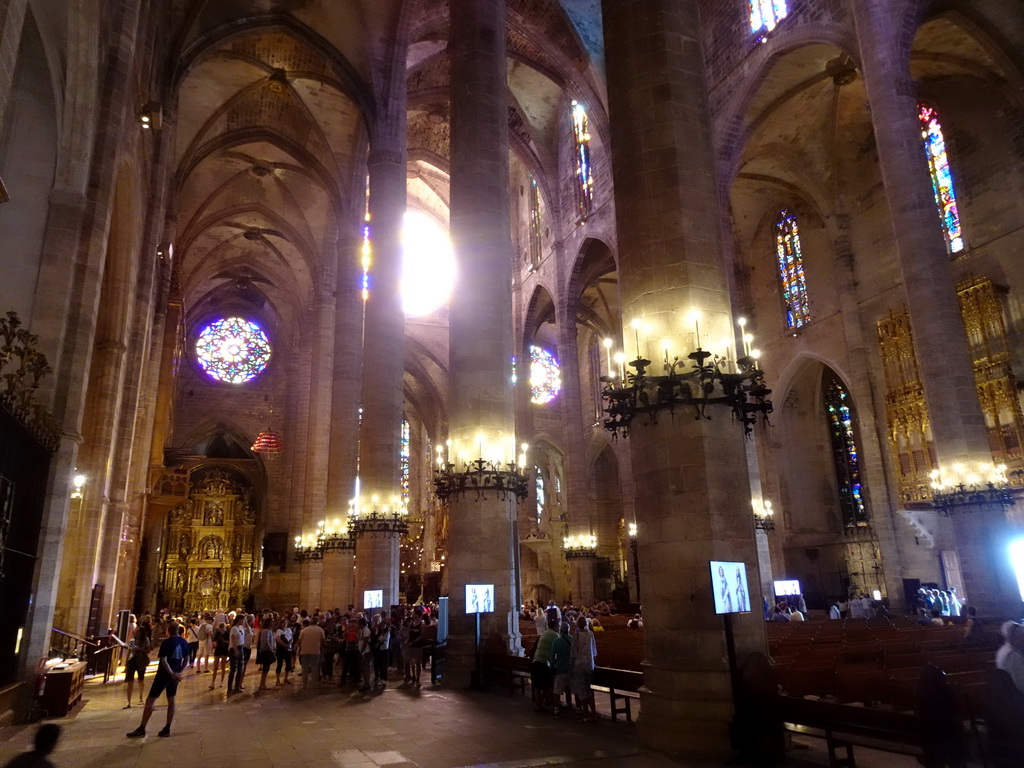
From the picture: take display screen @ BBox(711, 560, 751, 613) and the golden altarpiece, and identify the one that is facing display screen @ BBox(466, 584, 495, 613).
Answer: the golden altarpiece

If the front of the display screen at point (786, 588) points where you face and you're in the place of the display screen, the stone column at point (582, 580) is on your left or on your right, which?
on your right

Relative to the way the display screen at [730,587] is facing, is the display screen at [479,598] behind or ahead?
behind

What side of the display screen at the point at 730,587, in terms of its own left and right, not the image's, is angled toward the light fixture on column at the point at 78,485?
right

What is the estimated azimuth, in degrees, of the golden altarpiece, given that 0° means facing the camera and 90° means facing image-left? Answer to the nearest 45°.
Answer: approximately 0°

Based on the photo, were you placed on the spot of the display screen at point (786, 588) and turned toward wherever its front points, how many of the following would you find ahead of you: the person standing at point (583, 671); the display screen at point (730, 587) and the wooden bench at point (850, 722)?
3

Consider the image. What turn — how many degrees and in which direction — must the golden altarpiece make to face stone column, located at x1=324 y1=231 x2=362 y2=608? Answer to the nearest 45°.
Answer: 0° — it already faces it

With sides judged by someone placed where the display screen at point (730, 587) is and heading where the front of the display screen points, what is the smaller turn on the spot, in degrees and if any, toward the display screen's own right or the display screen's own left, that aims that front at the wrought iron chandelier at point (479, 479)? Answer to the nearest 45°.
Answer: approximately 135° to the display screen's own right

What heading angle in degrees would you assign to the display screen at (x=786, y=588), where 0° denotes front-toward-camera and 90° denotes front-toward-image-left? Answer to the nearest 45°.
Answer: approximately 0°
